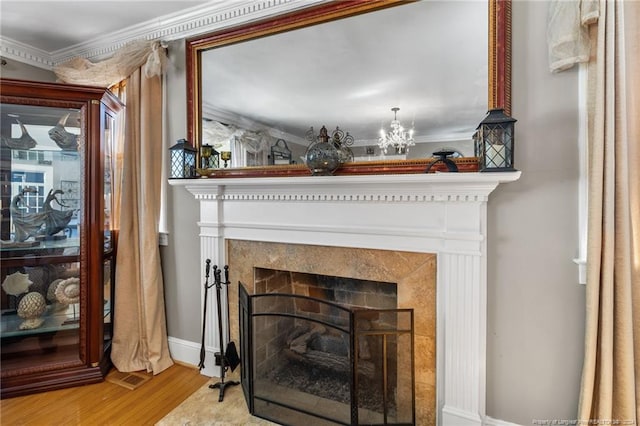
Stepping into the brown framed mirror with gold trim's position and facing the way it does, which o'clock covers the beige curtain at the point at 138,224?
The beige curtain is roughly at 2 o'clock from the brown framed mirror with gold trim.

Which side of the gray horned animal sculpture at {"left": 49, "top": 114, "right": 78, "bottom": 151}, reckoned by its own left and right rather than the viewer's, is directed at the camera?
left

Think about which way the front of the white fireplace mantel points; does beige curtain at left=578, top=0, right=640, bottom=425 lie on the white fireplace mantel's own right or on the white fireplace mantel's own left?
on the white fireplace mantel's own left

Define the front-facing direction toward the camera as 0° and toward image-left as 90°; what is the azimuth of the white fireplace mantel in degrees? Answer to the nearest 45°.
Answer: approximately 45°

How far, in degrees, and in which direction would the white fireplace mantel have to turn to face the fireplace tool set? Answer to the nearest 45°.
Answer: approximately 45° to its right

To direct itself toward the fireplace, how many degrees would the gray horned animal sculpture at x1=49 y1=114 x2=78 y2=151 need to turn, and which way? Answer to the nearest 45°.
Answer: approximately 135° to its left

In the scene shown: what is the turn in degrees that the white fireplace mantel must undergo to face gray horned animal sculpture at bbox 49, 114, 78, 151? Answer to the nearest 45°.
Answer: approximately 45° to its right

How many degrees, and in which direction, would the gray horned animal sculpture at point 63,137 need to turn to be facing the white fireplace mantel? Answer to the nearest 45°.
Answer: approximately 135° to its left

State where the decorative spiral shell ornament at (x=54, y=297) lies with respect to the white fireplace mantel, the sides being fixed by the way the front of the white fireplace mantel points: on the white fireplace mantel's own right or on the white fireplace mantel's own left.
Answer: on the white fireplace mantel's own right
